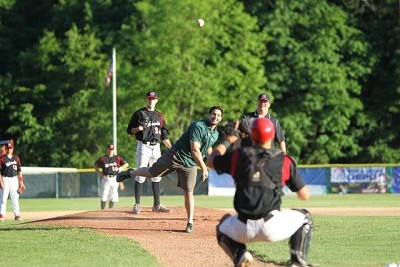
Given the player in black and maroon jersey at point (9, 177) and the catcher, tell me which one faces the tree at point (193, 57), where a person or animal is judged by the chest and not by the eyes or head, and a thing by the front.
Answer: the catcher

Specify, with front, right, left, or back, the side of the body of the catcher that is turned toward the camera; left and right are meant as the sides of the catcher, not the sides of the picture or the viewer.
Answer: back

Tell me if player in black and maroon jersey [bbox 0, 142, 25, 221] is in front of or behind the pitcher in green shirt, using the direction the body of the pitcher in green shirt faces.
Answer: behind

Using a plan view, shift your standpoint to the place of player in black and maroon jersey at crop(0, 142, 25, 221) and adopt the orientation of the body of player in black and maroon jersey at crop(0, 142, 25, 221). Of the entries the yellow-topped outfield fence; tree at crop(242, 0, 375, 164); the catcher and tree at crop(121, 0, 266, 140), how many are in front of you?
1

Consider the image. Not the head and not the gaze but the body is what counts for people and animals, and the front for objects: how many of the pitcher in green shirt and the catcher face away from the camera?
1

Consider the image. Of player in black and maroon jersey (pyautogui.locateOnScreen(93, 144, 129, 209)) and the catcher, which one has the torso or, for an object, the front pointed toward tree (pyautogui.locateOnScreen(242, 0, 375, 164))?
the catcher

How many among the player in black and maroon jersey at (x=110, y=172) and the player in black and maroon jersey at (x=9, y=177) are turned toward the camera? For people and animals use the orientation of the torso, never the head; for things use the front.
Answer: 2

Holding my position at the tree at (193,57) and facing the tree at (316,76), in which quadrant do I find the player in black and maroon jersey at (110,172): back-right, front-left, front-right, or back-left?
back-right

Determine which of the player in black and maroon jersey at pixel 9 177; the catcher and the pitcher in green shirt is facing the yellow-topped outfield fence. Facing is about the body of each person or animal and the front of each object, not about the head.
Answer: the catcher

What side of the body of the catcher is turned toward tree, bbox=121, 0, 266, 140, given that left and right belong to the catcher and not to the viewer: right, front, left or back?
front

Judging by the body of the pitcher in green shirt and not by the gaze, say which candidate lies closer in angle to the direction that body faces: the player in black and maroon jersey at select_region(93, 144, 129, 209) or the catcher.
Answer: the catcher

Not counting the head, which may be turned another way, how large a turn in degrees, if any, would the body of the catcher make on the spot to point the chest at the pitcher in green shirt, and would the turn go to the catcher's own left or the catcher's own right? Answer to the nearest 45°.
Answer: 0° — they already face them

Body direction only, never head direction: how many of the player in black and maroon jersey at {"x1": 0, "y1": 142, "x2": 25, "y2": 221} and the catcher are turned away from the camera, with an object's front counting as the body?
1

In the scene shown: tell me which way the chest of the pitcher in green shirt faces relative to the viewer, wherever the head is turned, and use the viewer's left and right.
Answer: facing the viewer and to the right of the viewer

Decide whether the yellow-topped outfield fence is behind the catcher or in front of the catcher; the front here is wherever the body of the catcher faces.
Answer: in front

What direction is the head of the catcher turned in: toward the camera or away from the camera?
away from the camera

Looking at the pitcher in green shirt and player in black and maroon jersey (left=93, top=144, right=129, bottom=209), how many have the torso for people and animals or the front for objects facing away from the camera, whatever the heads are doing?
0

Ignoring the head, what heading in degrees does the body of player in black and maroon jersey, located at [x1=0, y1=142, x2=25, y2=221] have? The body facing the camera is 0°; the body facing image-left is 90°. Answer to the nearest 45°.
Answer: approximately 0°
